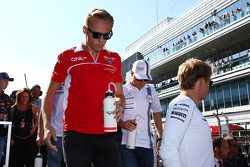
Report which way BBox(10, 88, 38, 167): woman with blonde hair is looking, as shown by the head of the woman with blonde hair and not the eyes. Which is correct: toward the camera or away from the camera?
toward the camera

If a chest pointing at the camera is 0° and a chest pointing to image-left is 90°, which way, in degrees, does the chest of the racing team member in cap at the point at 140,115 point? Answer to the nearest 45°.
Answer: approximately 0°

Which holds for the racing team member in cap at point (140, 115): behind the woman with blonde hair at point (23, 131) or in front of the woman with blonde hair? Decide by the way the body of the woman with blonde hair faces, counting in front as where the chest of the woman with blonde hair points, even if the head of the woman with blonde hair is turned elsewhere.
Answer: in front

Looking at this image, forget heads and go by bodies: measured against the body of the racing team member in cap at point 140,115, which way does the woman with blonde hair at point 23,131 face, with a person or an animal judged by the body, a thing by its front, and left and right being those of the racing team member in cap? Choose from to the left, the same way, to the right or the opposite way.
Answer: the same way

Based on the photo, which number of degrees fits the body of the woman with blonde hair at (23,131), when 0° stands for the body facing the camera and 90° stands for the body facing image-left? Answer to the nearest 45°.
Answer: approximately 0°

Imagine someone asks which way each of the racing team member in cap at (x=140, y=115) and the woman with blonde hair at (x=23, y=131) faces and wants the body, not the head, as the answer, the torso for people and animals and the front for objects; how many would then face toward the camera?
2

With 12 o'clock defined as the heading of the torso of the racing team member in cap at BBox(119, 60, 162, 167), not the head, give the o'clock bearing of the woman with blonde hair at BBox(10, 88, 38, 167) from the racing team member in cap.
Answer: The woman with blonde hair is roughly at 4 o'clock from the racing team member in cap.

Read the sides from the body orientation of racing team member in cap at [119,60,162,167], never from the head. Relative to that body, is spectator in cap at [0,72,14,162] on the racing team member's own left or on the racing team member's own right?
on the racing team member's own right
